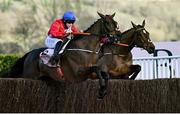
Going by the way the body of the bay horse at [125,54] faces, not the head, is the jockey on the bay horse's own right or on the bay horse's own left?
on the bay horse's own right

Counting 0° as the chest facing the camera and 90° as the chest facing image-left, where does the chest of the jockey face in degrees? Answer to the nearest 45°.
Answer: approximately 315°

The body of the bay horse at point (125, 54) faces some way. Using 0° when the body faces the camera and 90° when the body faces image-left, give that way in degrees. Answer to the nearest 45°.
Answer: approximately 315°

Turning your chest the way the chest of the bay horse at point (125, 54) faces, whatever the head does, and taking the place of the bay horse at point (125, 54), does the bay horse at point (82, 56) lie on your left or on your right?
on your right

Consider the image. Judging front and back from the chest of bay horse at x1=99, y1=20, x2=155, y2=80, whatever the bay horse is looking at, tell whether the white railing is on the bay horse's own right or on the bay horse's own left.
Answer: on the bay horse's own left
